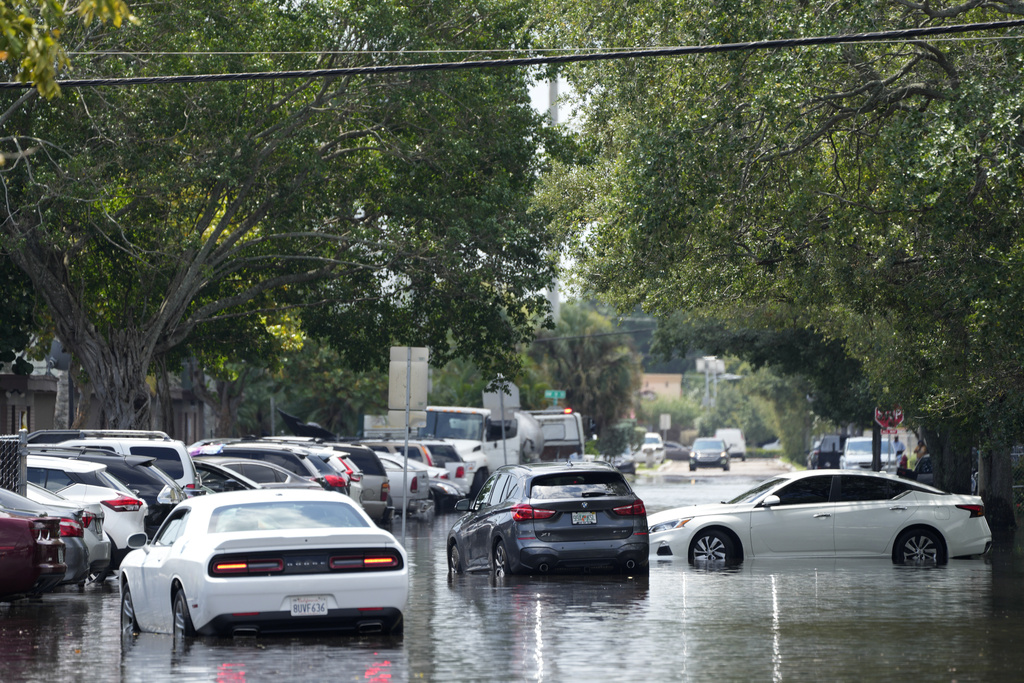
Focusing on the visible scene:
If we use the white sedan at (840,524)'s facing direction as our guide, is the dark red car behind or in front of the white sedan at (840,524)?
in front

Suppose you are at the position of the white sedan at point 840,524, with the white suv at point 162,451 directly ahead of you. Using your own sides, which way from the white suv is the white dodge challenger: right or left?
left

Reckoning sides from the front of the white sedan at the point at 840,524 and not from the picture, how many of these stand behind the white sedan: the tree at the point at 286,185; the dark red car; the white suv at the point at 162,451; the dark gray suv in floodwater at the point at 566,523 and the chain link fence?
0

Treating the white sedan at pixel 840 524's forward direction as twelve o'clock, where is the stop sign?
The stop sign is roughly at 3 o'clock from the white sedan.

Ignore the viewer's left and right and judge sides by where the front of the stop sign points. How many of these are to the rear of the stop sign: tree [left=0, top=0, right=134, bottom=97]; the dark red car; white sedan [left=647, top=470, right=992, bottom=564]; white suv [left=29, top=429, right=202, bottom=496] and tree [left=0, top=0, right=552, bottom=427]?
0

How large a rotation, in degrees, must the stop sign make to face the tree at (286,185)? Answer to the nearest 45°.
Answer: approximately 45° to its right

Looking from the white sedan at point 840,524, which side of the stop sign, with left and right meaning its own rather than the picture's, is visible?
front

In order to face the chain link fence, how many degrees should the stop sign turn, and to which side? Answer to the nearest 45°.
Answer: approximately 45° to its right

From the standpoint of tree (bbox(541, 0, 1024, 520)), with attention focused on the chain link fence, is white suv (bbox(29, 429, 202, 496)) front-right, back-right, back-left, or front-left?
front-right

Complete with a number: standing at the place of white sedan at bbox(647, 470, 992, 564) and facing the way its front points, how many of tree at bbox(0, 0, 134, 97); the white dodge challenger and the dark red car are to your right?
0

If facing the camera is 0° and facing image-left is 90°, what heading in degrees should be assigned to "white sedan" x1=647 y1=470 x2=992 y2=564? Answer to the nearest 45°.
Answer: approximately 90°

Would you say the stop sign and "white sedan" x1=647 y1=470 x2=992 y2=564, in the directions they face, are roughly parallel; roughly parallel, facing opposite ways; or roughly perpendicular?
roughly perpendicular

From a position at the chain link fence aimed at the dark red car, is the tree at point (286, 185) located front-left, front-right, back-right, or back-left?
back-left

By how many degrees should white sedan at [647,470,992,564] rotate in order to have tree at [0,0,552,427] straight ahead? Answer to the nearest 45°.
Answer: approximately 45° to its right

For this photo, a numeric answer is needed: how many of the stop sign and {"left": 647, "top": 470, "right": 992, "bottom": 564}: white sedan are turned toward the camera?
1

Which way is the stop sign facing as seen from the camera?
toward the camera

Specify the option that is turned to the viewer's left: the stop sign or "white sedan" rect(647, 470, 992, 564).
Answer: the white sedan

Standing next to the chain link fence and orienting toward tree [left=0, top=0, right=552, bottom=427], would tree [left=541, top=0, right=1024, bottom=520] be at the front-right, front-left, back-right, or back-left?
front-right
